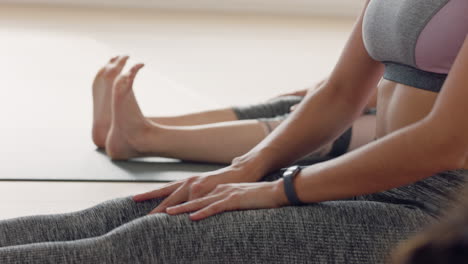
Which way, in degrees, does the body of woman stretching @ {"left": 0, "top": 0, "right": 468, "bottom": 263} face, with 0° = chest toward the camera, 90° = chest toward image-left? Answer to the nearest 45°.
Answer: approximately 90°
